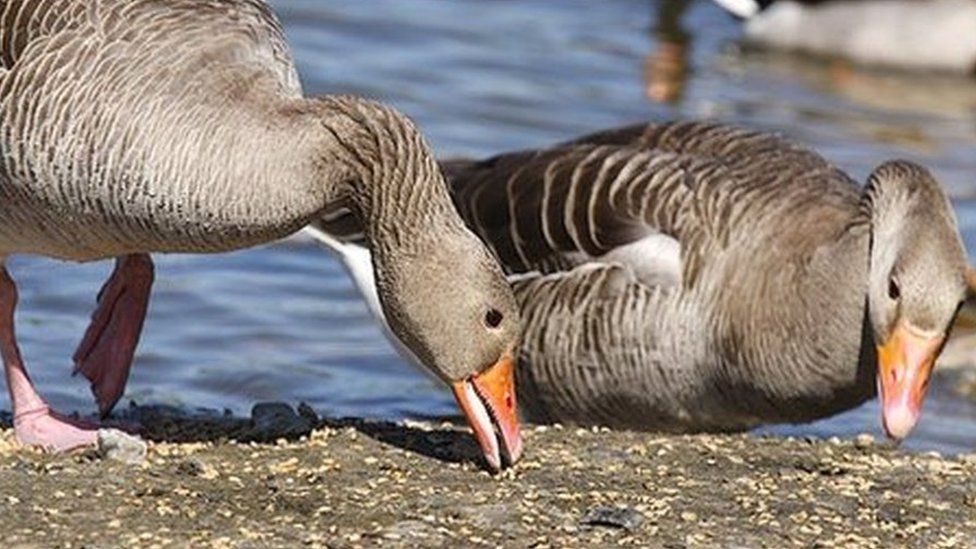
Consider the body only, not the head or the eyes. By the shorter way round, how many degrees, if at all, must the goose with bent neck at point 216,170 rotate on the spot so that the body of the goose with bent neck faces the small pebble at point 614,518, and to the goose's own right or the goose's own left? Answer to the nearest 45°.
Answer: approximately 45° to the goose's own right

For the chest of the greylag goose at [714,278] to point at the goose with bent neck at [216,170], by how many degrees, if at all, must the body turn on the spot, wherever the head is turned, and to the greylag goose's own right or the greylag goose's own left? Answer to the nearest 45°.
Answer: approximately 135° to the greylag goose's own right

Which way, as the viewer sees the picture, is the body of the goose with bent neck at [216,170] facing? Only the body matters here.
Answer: to the viewer's right

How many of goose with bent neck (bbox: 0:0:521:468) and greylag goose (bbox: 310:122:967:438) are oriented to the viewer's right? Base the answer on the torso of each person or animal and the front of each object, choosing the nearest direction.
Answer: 2

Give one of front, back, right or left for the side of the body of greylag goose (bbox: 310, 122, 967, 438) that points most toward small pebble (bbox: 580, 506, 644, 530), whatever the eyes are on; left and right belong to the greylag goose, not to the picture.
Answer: right

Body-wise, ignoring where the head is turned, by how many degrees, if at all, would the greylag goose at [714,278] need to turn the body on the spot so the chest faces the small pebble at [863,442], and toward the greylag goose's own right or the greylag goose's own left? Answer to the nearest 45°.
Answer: approximately 45° to the greylag goose's own right

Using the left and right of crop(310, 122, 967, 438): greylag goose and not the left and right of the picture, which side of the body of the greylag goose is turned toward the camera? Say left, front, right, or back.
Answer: right
